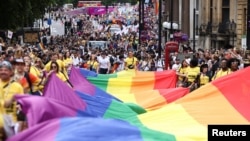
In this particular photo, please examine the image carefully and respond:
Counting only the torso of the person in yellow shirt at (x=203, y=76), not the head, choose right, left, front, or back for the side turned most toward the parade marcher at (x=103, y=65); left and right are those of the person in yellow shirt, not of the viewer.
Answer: right

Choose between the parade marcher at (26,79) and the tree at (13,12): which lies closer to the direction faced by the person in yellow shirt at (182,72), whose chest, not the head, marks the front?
the parade marcher

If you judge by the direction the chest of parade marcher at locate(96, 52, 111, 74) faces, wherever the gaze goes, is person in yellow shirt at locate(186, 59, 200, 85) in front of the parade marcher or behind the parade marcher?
in front

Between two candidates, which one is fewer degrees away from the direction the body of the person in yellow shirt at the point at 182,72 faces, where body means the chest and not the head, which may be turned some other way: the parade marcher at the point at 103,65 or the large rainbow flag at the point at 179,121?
the large rainbow flag

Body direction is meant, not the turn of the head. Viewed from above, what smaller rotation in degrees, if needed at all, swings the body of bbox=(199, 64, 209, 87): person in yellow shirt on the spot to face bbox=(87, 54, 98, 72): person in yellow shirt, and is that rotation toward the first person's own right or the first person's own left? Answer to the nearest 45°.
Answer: approximately 90° to the first person's own right

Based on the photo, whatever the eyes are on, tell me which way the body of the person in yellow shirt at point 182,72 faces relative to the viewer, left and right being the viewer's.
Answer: facing the viewer and to the left of the viewer

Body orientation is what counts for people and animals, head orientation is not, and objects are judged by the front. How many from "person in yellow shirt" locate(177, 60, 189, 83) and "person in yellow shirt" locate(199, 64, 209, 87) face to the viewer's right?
0

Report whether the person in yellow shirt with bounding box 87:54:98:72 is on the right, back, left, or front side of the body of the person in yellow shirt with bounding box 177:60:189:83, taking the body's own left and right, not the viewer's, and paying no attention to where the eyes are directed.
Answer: right

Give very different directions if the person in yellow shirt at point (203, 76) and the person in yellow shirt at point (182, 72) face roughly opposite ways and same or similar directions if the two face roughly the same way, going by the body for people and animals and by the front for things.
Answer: same or similar directions

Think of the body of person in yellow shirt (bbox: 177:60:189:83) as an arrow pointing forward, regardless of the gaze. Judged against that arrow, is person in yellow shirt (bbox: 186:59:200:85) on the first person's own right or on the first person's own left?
on the first person's own left

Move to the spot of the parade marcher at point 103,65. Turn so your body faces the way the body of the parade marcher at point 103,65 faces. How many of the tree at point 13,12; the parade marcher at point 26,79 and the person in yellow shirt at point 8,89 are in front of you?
2

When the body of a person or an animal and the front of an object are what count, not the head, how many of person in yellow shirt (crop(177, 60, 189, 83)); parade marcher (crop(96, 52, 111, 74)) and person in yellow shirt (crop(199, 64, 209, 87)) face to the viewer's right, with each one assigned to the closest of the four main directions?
0

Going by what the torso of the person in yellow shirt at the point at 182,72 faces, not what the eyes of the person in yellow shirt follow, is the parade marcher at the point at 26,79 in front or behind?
in front

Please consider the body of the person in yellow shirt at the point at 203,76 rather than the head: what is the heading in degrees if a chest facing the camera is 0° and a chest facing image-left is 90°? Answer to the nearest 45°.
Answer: approximately 45°

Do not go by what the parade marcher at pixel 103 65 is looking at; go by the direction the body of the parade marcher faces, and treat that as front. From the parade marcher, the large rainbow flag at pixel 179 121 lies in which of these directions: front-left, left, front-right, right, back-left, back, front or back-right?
front

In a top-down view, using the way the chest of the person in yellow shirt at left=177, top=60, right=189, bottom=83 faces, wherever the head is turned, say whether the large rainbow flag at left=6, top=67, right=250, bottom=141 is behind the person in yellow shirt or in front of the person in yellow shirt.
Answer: in front

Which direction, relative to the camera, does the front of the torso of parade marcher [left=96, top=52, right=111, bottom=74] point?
toward the camera
